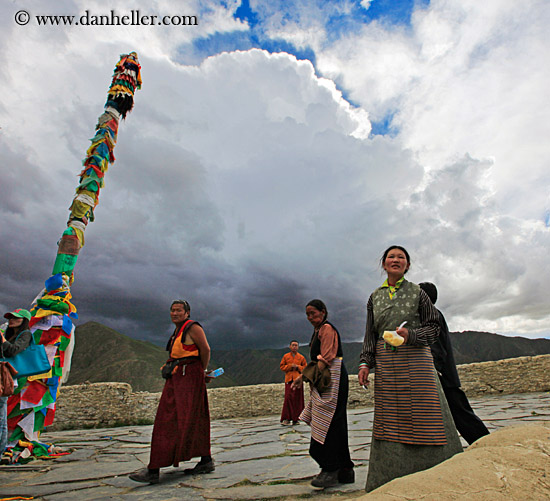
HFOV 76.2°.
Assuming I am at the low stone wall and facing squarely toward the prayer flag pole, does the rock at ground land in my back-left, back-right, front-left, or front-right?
front-left

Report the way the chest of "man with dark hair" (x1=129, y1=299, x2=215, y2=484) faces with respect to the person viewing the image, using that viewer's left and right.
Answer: facing the viewer and to the left of the viewer

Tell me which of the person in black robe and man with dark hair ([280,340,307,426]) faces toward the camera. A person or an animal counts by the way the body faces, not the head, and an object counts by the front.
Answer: the man with dark hair

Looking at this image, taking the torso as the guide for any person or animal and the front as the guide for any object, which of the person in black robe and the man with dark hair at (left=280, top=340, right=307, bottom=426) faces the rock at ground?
the man with dark hair

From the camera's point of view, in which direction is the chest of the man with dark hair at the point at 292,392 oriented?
toward the camera

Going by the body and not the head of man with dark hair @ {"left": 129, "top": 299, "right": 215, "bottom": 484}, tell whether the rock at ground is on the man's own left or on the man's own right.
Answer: on the man's own left

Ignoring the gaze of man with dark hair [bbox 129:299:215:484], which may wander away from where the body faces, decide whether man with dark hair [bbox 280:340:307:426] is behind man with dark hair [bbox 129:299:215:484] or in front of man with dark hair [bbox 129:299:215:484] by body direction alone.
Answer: behind

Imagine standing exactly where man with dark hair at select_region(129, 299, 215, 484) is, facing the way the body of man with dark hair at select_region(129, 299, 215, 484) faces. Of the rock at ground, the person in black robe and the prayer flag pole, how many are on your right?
1

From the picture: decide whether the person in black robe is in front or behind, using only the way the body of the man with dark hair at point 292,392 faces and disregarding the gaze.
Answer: in front

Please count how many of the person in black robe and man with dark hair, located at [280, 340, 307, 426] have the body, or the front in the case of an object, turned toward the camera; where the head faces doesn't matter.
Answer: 1

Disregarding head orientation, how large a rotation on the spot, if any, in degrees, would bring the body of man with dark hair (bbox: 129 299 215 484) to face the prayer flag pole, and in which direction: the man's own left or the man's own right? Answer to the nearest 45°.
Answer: approximately 90° to the man's own right

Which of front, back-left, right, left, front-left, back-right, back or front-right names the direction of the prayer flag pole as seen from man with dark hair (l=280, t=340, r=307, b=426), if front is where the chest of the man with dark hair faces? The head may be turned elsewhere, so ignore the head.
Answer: front-right

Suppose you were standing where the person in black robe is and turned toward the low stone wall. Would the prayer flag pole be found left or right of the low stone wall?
left

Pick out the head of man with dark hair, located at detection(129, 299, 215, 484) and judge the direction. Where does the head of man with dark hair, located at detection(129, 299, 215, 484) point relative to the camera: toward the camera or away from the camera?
toward the camera

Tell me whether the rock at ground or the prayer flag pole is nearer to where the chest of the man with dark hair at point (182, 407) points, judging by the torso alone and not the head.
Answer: the rock at ground
